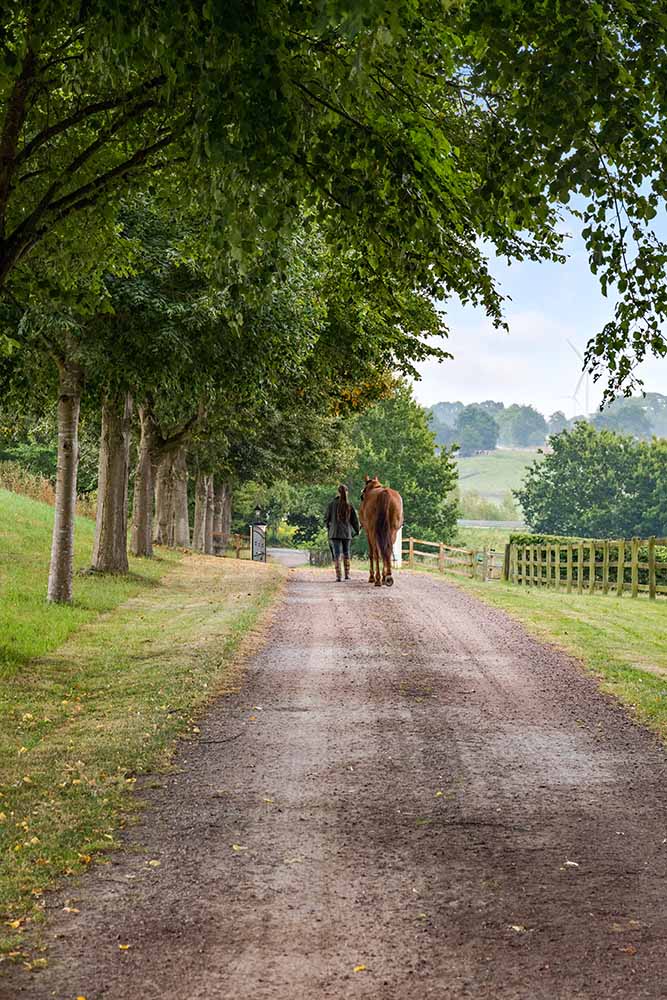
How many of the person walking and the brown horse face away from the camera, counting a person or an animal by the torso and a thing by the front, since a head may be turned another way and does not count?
2

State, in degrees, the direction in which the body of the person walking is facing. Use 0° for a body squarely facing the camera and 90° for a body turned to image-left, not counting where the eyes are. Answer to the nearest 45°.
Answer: approximately 180°

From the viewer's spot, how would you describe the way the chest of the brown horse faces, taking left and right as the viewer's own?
facing away from the viewer

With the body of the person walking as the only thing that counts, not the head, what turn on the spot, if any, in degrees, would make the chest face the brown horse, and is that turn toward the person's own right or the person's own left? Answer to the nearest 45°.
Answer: approximately 135° to the person's own right

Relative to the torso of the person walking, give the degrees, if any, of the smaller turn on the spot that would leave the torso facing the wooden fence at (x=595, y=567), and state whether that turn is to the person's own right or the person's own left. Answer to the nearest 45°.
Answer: approximately 45° to the person's own right

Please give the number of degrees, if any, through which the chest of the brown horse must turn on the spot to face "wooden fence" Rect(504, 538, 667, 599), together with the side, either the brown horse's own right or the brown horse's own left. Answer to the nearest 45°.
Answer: approximately 45° to the brown horse's own right
